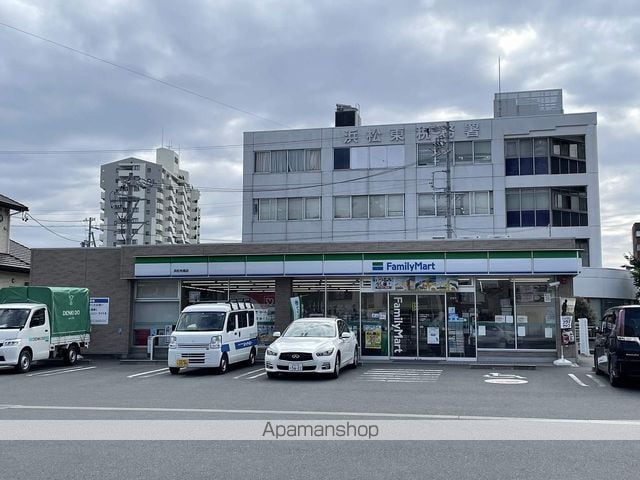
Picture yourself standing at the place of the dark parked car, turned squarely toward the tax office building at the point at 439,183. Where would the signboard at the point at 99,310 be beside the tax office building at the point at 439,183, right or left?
left

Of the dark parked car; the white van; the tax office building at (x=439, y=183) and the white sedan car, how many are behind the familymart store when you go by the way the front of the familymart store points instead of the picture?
1

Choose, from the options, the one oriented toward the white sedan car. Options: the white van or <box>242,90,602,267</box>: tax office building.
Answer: the tax office building

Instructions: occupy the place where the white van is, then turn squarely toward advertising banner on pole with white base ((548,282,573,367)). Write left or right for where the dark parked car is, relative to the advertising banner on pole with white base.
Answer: right

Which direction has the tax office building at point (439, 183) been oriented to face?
toward the camera

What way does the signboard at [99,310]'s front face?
toward the camera

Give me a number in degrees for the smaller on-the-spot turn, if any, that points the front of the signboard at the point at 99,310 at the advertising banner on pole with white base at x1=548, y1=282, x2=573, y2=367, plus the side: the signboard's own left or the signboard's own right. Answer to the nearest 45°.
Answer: approximately 45° to the signboard's own left

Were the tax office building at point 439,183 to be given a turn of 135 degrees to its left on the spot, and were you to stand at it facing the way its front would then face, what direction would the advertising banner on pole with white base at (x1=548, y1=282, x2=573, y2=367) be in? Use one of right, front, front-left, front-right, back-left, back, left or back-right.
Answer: back-right

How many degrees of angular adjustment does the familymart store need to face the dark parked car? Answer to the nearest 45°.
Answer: approximately 45° to its left
